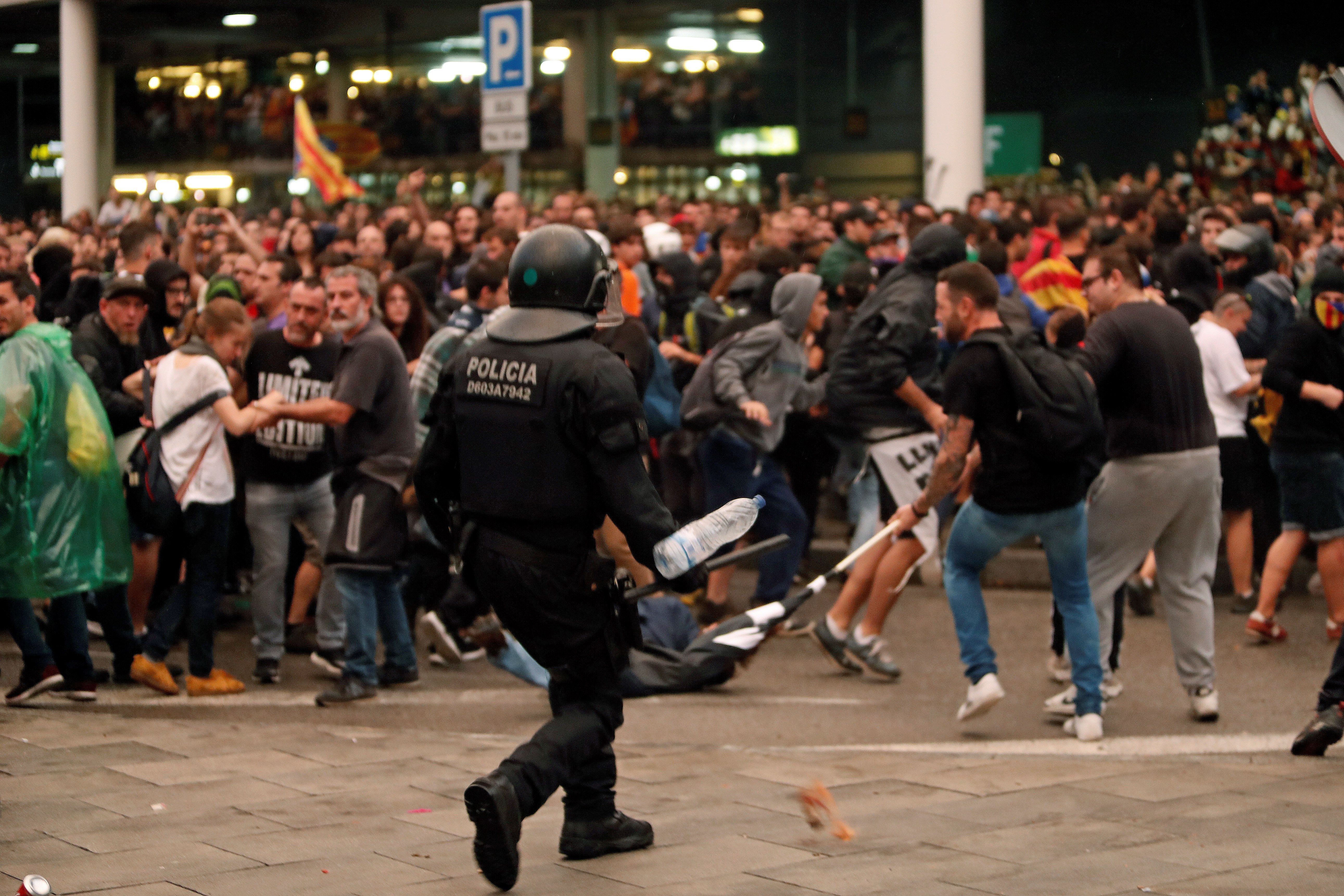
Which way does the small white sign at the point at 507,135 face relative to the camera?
toward the camera

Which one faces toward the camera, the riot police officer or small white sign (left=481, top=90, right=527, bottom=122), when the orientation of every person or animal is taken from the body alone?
the small white sign

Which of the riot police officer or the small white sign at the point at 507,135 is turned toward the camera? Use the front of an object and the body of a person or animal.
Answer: the small white sign

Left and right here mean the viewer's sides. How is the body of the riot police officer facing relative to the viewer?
facing away from the viewer and to the right of the viewer

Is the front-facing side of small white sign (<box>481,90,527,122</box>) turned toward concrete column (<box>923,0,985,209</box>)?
no

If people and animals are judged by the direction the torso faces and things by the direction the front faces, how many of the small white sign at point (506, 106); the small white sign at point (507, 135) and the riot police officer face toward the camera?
2

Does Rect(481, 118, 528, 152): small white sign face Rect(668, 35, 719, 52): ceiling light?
no

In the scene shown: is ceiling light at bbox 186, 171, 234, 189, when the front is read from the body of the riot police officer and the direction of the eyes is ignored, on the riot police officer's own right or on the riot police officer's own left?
on the riot police officer's own left

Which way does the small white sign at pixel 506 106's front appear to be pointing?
toward the camera

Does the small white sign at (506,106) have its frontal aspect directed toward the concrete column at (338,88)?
no

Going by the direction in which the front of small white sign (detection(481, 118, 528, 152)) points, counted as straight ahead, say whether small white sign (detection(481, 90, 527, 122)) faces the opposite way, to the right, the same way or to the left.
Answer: the same way

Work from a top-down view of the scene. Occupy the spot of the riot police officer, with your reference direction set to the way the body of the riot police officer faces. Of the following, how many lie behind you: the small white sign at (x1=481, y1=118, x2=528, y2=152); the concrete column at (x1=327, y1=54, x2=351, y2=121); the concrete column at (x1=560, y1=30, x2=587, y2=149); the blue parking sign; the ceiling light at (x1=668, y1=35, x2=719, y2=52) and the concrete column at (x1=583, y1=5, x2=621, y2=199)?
0

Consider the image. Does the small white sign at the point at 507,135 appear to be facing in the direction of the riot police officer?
yes
